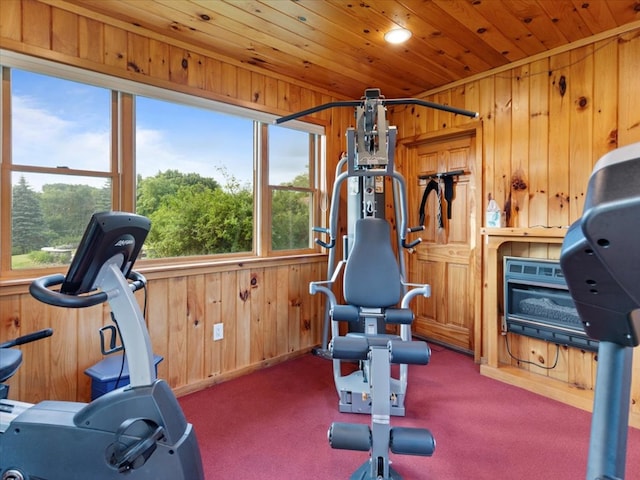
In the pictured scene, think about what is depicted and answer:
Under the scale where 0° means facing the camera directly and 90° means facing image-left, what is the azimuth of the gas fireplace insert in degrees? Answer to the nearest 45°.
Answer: approximately 45°

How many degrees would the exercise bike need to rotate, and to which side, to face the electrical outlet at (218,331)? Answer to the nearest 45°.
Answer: approximately 90° to its left

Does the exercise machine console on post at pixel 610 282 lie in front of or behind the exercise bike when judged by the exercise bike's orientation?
in front

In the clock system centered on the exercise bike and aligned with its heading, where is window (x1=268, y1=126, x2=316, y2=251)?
The window is roughly at 9 o'clock from the exercise bike.

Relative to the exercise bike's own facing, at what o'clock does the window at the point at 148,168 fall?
The window is roughly at 8 o'clock from the exercise bike.

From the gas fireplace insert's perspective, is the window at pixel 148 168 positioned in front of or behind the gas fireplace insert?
in front

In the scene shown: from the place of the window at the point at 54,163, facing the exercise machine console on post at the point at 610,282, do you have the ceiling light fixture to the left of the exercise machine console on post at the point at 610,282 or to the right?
left

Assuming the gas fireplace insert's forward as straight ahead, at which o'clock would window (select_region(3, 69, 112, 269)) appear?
The window is roughly at 12 o'clock from the gas fireplace insert.

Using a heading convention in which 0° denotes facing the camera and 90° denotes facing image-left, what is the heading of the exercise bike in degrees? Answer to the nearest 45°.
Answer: approximately 315°

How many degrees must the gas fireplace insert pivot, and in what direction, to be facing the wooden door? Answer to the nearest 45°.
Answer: approximately 90° to its right

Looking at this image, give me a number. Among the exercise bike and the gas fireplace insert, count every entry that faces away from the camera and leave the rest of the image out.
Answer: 0

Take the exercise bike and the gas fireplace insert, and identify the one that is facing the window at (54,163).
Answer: the gas fireplace insert

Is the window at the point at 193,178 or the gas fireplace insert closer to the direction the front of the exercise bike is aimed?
the gas fireplace insert

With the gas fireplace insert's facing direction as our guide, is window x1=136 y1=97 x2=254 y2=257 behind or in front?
in front
